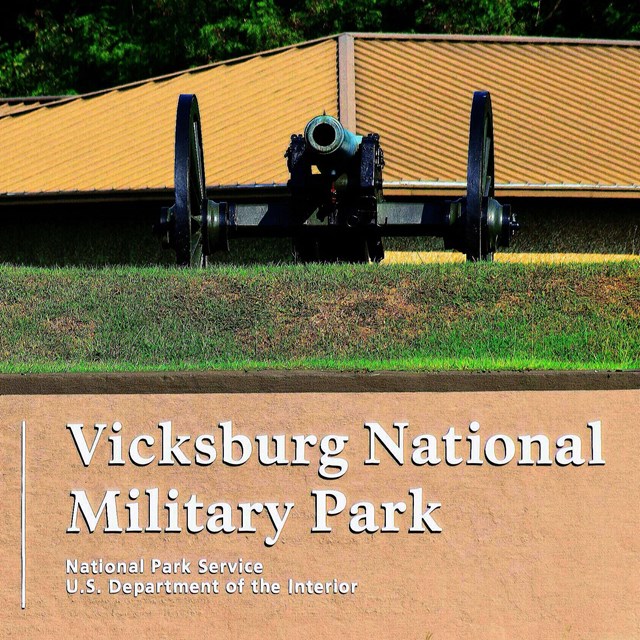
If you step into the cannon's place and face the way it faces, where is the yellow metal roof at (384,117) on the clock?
The yellow metal roof is roughly at 6 o'clock from the cannon.

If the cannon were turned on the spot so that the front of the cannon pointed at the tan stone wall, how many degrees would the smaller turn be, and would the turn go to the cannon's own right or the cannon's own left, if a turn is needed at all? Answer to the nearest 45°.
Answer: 0° — it already faces it

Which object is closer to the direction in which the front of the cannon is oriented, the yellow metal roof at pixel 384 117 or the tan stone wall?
the tan stone wall

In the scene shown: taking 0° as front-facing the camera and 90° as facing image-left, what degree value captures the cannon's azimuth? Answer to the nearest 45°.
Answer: approximately 0°
